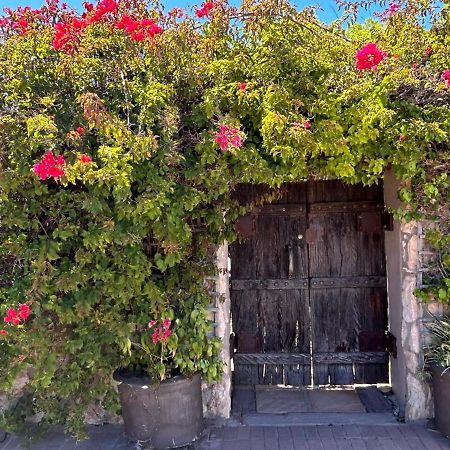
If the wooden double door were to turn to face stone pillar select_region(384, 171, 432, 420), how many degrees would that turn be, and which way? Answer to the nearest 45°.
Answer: approximately 45° to its left

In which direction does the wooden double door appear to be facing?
toward the camera

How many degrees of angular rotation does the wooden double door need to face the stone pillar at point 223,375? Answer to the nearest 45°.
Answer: approximately 45° to its right

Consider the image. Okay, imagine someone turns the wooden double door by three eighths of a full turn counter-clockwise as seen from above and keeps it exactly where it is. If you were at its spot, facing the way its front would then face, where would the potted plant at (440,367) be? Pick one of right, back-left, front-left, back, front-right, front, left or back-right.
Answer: right

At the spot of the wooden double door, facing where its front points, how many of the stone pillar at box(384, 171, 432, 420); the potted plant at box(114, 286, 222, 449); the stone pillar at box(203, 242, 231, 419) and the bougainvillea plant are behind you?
0

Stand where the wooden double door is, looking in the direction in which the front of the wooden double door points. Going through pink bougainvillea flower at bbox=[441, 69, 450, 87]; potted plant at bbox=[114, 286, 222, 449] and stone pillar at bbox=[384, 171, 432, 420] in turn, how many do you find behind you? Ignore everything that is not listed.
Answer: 0

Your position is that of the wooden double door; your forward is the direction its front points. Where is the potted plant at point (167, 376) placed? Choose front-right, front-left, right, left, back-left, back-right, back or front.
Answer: front-right

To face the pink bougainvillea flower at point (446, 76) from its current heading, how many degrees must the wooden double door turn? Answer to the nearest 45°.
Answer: approximately 45° to its left

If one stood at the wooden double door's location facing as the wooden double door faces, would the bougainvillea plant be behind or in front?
in front
